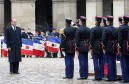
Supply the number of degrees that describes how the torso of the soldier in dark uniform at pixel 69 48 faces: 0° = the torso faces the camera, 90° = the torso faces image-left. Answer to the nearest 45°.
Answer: approximately 135°

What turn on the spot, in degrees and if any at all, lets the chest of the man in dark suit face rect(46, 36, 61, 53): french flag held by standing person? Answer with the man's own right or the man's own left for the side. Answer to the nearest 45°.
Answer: approximately 135° to the man's own left

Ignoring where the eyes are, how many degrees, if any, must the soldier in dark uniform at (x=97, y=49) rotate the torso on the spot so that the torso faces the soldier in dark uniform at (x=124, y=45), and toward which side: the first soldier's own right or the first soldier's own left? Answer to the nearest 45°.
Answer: approximately 180°

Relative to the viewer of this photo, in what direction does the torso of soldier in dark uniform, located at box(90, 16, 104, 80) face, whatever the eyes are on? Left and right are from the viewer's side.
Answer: facing away from the viewer and to the left of the viewer

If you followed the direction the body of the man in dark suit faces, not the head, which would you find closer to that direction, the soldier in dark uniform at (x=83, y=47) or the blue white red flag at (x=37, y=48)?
the soldier in dark uniform

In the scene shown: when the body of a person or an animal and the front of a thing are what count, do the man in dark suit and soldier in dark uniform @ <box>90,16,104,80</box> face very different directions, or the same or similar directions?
very different directions
